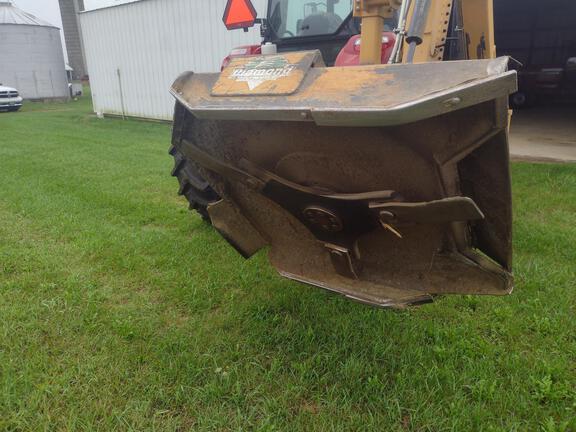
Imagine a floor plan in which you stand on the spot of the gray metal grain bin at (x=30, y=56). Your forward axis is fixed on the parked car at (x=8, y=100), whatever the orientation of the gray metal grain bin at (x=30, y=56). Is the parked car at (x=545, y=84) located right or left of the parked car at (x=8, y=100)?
left

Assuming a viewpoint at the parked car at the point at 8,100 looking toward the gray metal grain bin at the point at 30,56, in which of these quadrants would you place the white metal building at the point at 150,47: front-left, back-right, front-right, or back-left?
back-right

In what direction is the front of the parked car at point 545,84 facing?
to the viewer's left

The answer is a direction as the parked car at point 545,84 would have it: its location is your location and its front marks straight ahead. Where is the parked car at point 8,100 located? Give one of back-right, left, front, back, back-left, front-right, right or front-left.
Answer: front

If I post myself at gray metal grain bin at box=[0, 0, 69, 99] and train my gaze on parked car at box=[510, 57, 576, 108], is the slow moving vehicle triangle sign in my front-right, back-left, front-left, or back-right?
front-right
